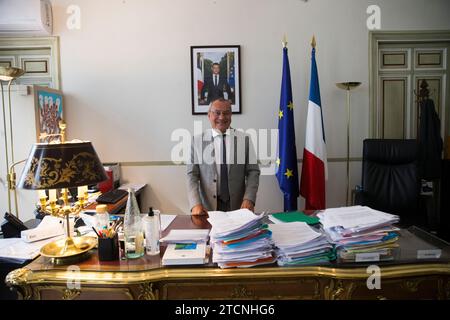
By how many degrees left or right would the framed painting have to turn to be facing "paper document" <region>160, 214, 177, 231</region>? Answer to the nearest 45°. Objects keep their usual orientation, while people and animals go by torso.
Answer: approximately 45° to its right

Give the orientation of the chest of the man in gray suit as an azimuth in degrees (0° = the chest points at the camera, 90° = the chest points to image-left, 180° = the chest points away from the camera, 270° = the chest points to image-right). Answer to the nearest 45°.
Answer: approximately 0°

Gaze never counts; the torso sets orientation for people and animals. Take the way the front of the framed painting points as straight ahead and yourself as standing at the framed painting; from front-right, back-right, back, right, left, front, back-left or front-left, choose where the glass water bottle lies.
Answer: front-right

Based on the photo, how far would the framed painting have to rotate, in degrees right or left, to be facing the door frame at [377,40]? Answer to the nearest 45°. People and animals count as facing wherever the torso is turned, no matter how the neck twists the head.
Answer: approximately 45° to its left

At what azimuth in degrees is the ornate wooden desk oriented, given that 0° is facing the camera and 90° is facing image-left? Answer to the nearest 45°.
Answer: approximately 0°
